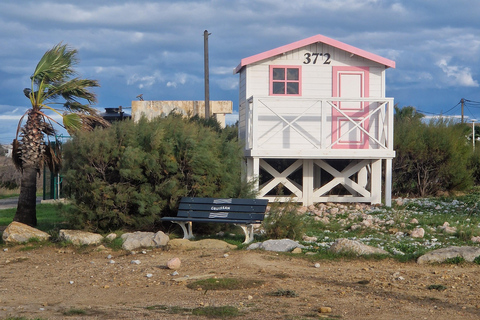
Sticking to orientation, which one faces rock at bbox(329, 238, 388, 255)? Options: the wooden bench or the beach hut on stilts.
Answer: the beach hut on stilts

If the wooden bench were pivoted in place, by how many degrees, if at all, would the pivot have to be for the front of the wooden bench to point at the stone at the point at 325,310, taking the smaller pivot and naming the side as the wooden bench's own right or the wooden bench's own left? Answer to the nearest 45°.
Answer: approximately 45° to the wooden bench's own left

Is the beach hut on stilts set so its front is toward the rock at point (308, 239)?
yes

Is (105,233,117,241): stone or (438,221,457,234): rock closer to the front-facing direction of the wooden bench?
the stone

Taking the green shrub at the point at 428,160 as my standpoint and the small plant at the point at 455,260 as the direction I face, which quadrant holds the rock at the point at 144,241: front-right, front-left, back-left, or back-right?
front-right

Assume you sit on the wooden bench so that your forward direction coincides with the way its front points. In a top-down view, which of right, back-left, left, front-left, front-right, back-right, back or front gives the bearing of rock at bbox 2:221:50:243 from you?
front-right

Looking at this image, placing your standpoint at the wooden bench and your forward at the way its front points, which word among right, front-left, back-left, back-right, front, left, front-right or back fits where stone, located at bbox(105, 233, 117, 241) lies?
front-right

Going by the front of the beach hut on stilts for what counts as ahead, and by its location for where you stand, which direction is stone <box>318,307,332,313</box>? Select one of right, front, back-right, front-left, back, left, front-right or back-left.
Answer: front

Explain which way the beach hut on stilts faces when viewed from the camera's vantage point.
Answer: facing the viewer

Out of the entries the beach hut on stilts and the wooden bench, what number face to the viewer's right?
0

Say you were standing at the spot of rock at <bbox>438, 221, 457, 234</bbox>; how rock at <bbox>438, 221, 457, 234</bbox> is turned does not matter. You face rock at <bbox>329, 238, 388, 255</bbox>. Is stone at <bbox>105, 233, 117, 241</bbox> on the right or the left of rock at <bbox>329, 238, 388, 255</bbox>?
right

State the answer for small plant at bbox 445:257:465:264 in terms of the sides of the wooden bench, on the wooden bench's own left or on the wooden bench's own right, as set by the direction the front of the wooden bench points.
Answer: on the wooden bench's own left

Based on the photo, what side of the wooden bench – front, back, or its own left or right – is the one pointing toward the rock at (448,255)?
left

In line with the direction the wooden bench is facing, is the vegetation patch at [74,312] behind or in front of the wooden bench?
in front

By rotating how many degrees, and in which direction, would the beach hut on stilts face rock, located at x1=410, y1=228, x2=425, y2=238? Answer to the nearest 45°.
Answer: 0° — it already faces it

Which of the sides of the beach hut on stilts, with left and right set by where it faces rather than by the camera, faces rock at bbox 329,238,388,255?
front

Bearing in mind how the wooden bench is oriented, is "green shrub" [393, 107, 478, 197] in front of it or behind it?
behind

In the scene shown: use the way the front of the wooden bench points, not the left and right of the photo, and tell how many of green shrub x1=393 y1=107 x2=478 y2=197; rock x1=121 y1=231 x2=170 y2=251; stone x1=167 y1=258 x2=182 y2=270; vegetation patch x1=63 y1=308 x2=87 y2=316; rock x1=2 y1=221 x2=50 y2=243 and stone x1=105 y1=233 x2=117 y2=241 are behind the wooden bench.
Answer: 1

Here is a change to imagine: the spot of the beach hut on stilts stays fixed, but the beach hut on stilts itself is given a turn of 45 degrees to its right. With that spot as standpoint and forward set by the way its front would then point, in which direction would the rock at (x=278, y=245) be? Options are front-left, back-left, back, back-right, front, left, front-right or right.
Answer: front-left
